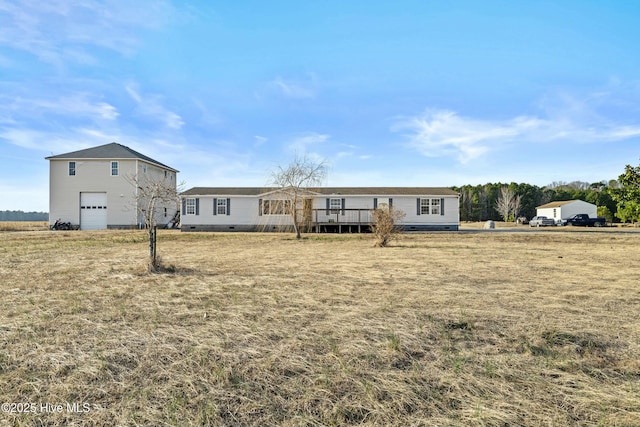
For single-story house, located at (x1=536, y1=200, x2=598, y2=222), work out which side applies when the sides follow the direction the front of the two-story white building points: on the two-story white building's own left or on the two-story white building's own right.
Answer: on the two-story white building's own left

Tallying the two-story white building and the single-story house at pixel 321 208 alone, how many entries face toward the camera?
2

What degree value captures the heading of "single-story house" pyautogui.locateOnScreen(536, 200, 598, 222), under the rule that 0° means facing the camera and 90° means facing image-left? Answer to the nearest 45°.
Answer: approximately 45°

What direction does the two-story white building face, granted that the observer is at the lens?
facing the viewer

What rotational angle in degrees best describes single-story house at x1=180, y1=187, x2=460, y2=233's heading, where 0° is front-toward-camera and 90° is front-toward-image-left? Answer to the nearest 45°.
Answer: approximately 0°

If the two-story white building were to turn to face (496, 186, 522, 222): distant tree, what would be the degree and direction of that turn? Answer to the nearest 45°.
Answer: approximately 90° to its left

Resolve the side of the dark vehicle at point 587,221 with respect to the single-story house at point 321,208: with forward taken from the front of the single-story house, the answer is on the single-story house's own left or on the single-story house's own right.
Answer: on the single-story house's own left

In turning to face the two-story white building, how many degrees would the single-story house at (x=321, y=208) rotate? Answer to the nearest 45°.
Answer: approximately 90° to its right
